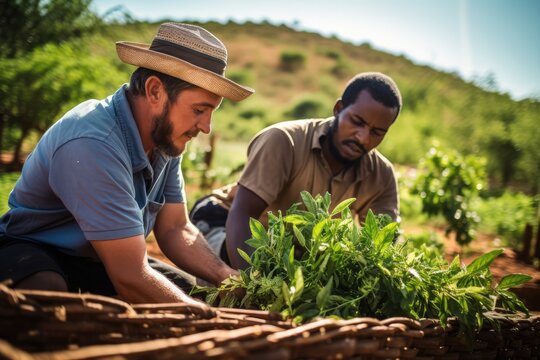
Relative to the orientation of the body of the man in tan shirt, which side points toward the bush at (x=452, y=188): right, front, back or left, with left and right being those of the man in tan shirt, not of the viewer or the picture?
left

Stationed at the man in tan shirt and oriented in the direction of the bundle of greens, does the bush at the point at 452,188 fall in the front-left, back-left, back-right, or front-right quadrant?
back-left

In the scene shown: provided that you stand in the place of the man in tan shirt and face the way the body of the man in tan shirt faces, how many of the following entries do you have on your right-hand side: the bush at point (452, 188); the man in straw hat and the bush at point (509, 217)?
1

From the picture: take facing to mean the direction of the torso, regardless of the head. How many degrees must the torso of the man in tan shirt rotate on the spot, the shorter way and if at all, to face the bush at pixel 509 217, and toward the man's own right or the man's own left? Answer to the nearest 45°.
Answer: approximately 90° to the man's own left

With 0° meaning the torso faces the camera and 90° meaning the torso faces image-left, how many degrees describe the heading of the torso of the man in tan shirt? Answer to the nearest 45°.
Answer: approximately 315°

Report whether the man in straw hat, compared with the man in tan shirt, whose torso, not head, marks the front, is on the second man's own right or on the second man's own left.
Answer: on the second man's own right

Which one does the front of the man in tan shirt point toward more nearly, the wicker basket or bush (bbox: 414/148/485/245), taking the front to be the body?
the wicker basket
